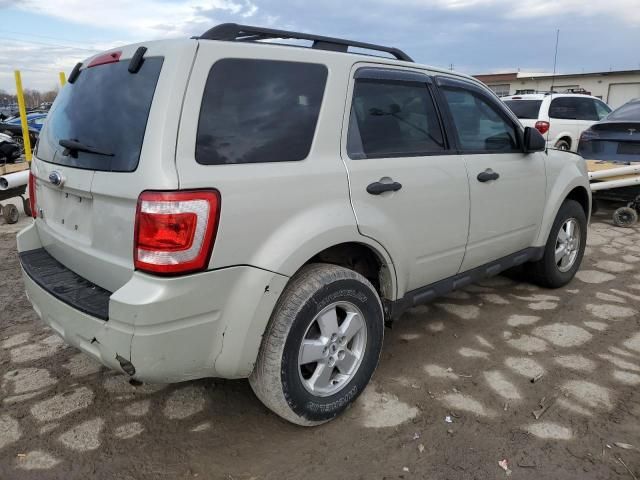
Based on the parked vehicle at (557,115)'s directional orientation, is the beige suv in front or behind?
behind

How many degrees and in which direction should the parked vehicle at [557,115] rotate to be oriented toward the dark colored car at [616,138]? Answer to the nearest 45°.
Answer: approximately 135° to its right

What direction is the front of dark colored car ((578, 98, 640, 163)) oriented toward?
away from the camera

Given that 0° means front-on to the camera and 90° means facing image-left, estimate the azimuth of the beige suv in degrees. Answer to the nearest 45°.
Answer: approximately 225°

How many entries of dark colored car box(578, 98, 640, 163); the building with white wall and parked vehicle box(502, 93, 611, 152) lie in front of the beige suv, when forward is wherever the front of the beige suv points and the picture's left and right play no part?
3

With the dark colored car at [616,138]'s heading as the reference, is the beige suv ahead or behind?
behind

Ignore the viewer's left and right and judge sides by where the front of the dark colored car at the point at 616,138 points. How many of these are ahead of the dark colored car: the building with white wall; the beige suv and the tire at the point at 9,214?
1

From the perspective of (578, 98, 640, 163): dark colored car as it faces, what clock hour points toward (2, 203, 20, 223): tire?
The tire is roughly at 8 o'clock from the dark colored car.

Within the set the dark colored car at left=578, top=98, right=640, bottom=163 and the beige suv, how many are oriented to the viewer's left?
0

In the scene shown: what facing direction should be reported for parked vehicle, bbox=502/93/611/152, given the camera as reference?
facing away from the viewer and to the right of the viewer

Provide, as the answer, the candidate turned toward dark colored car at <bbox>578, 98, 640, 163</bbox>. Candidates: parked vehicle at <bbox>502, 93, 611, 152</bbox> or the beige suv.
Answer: the beige suv

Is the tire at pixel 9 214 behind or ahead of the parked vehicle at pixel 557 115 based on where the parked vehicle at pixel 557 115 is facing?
behind

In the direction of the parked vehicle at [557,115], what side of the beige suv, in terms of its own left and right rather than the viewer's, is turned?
front

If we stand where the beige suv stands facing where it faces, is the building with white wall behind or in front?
in front

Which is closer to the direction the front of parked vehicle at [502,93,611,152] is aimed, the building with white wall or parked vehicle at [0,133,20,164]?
the building with white wall
